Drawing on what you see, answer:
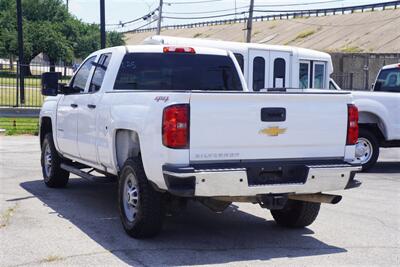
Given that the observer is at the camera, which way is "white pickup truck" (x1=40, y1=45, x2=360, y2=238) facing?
facing away from the viewer and to the left of the viewer

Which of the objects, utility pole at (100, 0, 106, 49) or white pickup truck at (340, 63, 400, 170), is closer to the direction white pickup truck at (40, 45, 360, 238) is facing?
the utility pole

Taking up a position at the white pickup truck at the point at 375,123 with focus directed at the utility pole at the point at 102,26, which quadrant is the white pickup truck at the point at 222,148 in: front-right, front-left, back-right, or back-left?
back-left

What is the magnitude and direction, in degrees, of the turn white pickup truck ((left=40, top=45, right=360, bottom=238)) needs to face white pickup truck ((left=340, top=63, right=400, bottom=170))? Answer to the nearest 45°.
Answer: approximately 90° to its right
